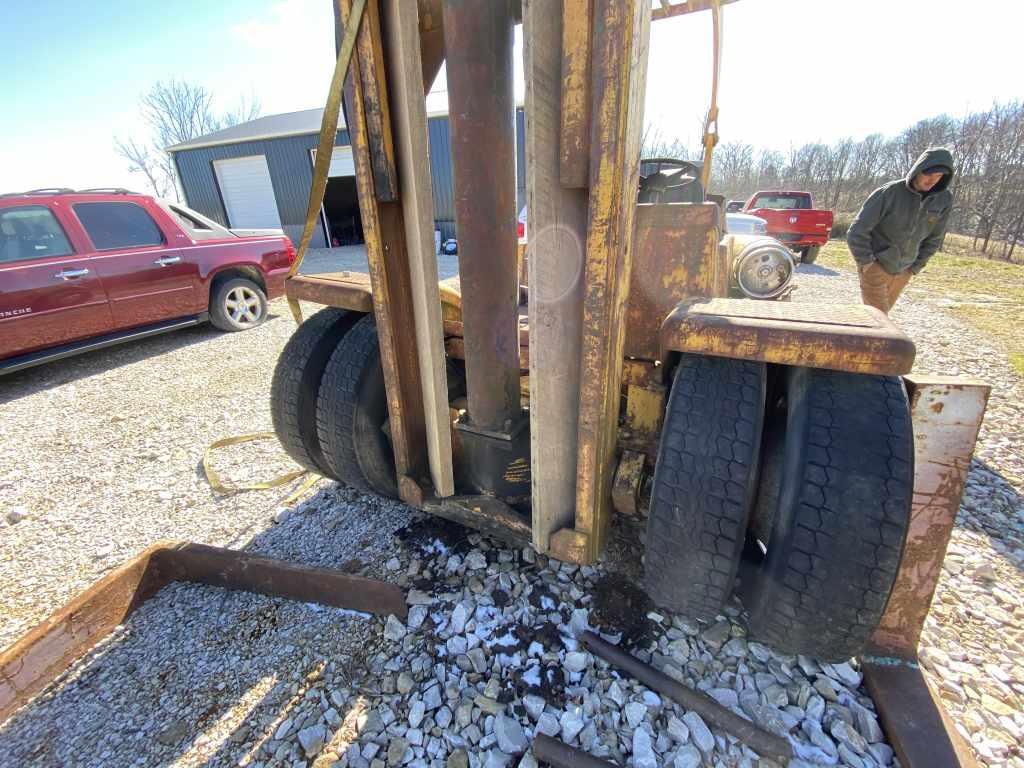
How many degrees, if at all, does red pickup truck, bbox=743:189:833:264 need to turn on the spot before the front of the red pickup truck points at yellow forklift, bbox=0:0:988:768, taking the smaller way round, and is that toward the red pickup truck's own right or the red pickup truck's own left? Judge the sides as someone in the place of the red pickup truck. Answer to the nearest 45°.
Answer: approximately 135° to the red pickup truck's own left

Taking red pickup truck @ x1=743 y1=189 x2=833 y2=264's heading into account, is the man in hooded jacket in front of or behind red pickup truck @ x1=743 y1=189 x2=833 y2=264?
behind

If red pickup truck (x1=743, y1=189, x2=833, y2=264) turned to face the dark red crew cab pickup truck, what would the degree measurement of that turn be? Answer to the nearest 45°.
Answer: approximately 90° to its left

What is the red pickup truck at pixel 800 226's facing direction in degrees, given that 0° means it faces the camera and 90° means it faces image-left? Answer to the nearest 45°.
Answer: approximately 135°

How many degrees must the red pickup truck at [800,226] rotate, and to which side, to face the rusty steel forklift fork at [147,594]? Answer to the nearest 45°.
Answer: approximately 135° to its left

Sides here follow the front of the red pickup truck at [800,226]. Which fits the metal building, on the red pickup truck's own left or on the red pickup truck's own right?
on the red pickup truck's own left
